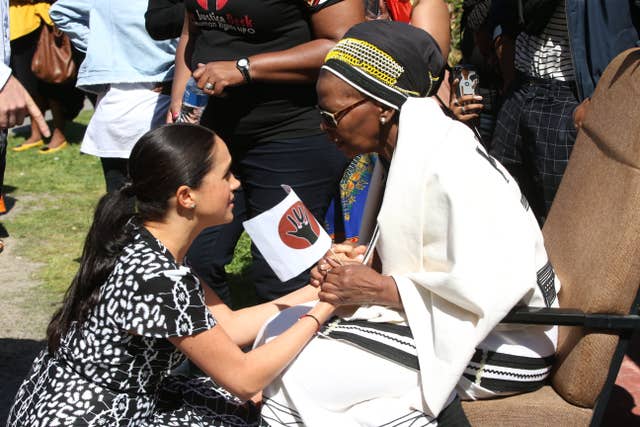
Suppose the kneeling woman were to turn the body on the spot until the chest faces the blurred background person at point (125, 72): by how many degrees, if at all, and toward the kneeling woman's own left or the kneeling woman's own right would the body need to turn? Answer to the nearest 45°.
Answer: approximately 90° to the kneeling woman's own left

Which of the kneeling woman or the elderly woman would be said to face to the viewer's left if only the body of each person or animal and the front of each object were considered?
the elderly woman

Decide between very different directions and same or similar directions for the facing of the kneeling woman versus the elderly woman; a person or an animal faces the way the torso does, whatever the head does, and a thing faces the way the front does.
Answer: very different directions

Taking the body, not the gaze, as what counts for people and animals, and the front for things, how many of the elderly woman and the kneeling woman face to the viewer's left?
1

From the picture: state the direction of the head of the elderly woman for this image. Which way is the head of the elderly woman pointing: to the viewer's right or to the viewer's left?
to the viewer's left

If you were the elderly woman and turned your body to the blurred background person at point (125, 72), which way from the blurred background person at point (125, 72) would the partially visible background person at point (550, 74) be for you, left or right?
right

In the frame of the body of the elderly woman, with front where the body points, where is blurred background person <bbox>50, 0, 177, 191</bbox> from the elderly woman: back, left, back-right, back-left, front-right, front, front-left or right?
front-right

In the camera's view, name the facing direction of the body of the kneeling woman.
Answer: to the viewer's right

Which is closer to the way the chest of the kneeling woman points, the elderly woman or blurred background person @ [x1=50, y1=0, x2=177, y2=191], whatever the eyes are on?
the elderly woman

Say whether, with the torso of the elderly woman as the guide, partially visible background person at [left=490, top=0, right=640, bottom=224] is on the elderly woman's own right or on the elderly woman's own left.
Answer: on the elderly woman's own right

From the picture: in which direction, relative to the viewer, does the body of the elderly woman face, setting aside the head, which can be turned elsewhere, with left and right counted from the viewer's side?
facing to the left of the viewer

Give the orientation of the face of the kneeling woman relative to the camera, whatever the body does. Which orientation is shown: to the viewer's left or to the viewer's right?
to the viewer's right

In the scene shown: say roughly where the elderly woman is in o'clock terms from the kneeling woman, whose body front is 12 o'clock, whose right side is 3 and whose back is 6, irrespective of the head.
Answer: The elderly woman is roughly at 12 o'clock from the kneeling woman.
